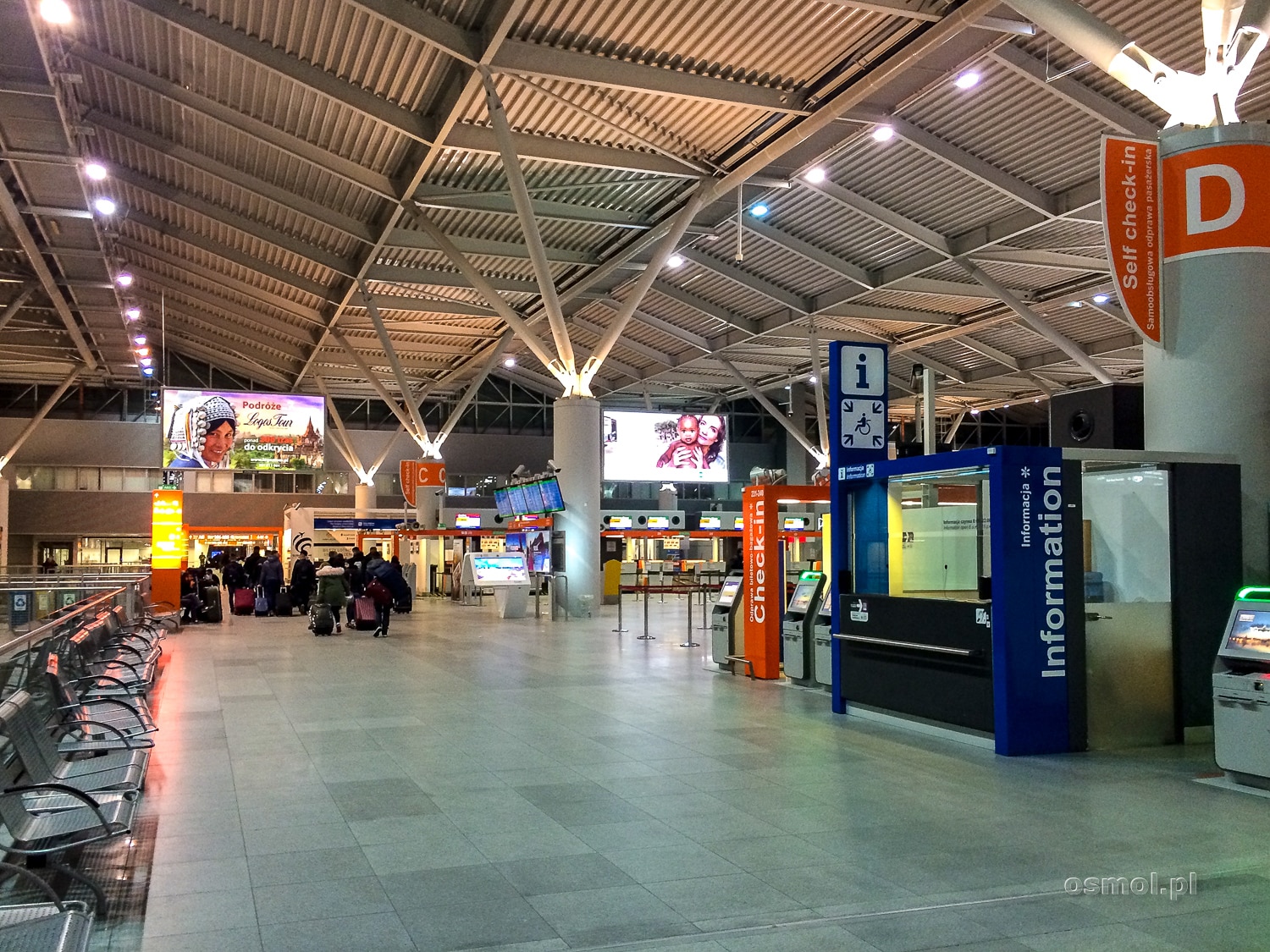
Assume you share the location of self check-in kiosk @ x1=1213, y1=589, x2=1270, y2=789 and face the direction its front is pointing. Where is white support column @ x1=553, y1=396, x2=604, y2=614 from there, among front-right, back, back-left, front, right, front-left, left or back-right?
right

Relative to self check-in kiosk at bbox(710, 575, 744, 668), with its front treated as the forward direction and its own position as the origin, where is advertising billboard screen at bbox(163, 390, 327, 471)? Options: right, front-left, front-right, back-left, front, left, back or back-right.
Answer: right

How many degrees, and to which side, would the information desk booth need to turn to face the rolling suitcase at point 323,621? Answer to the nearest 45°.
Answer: approximately 90° to its right

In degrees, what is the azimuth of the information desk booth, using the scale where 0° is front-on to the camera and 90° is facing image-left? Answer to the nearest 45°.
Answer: approximately 45°

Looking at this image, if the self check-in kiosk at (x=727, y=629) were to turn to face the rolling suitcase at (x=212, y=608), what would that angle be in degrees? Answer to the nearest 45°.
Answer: approximately 90° to its right

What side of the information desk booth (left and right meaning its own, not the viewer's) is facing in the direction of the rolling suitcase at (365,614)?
right

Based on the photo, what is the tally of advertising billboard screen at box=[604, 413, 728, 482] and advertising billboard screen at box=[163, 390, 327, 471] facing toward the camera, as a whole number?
2

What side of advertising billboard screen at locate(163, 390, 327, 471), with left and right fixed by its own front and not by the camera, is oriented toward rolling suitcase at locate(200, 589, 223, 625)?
front

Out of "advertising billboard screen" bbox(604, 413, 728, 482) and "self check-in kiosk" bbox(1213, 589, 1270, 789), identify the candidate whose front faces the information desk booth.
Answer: the advertising billboard screen

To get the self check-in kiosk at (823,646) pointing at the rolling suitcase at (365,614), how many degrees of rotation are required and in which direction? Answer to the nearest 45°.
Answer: approximately 90° to its right

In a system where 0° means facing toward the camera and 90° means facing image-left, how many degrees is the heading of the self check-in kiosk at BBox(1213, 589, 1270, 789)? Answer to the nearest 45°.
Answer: approximately 45°
